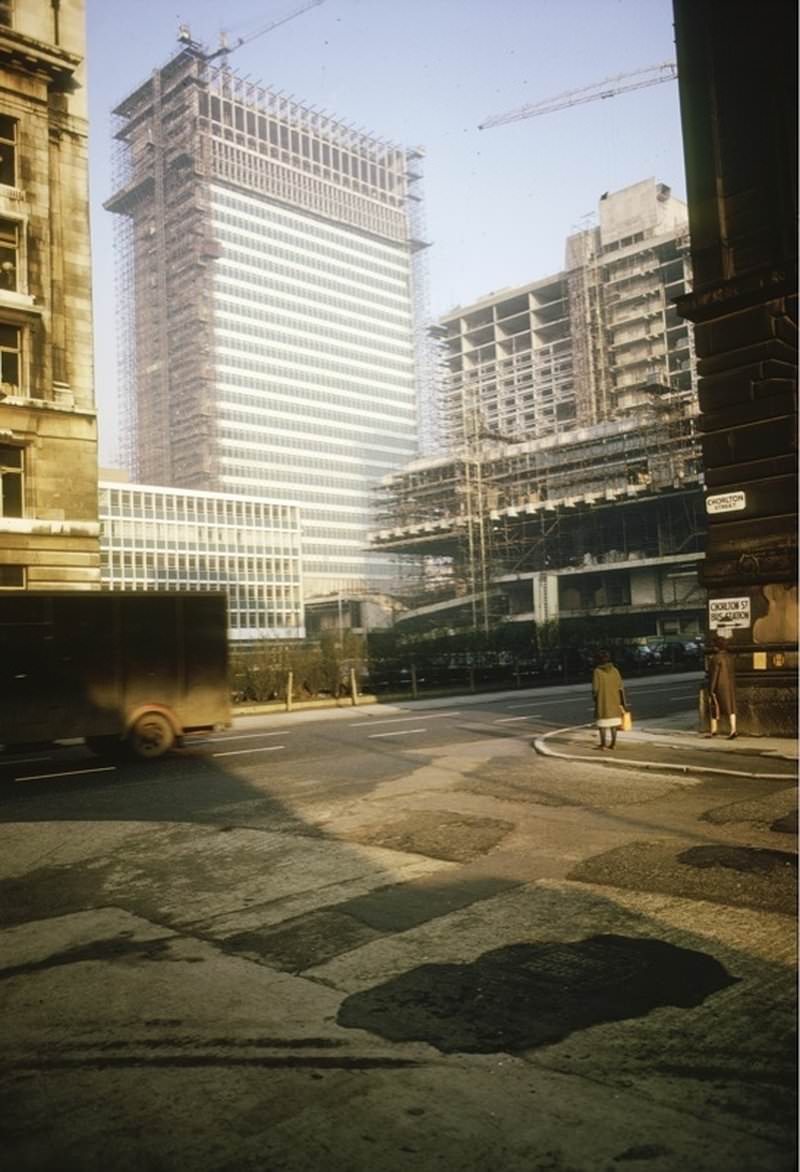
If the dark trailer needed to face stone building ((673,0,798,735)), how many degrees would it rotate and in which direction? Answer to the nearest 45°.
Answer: approximately 180°

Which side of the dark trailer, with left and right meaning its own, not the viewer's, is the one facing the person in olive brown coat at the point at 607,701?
back

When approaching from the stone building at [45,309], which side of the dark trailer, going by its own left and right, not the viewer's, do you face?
right

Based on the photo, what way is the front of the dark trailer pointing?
to the viewer's left
